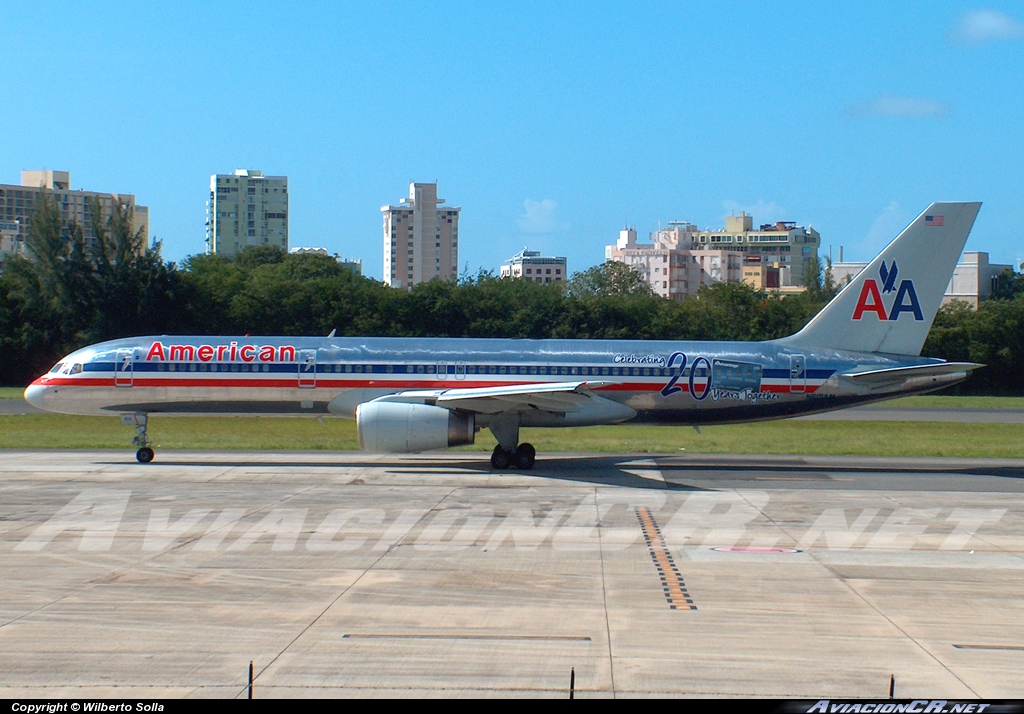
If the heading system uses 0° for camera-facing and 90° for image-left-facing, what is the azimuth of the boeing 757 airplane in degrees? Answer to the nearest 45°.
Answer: approximately 90°
